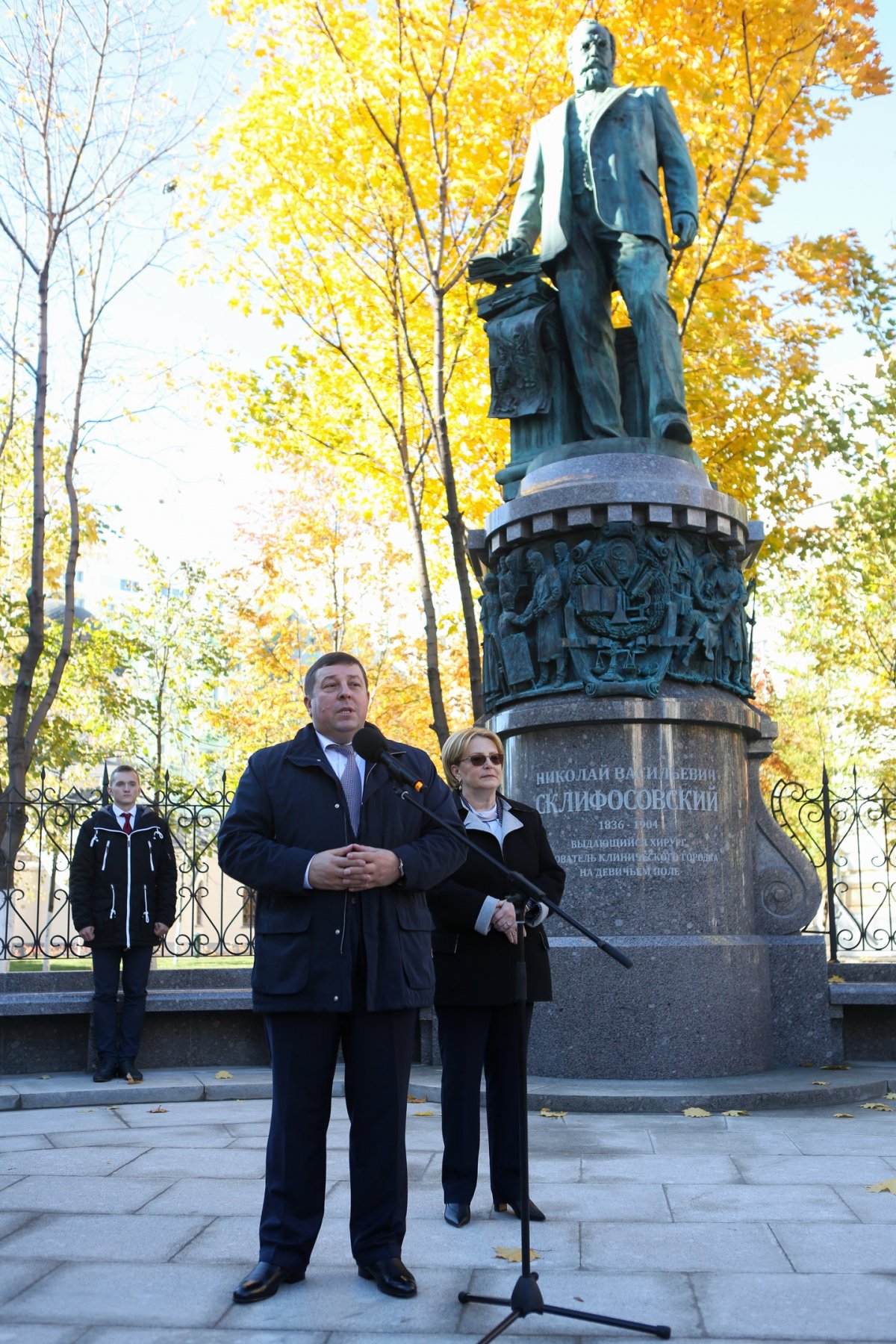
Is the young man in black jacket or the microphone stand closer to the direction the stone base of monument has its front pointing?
the microphone stand

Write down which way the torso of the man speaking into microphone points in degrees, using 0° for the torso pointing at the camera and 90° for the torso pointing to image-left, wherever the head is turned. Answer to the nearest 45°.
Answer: approximately 0°

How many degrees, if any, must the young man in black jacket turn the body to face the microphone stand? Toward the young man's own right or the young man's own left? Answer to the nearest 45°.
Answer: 0° — they already face it

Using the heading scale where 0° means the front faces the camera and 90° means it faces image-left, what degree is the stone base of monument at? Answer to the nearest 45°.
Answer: approximately 0°
